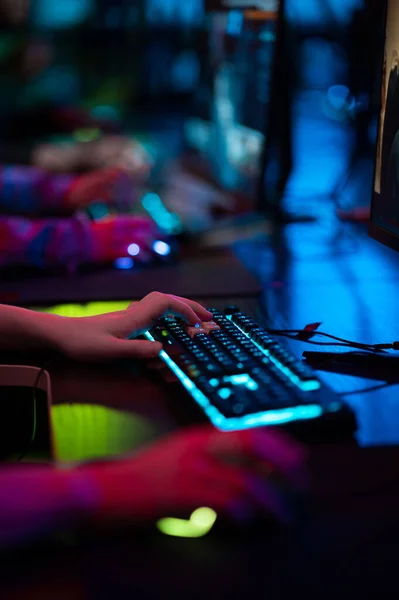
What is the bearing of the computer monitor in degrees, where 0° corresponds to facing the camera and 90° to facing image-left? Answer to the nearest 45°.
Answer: approximately 45°
